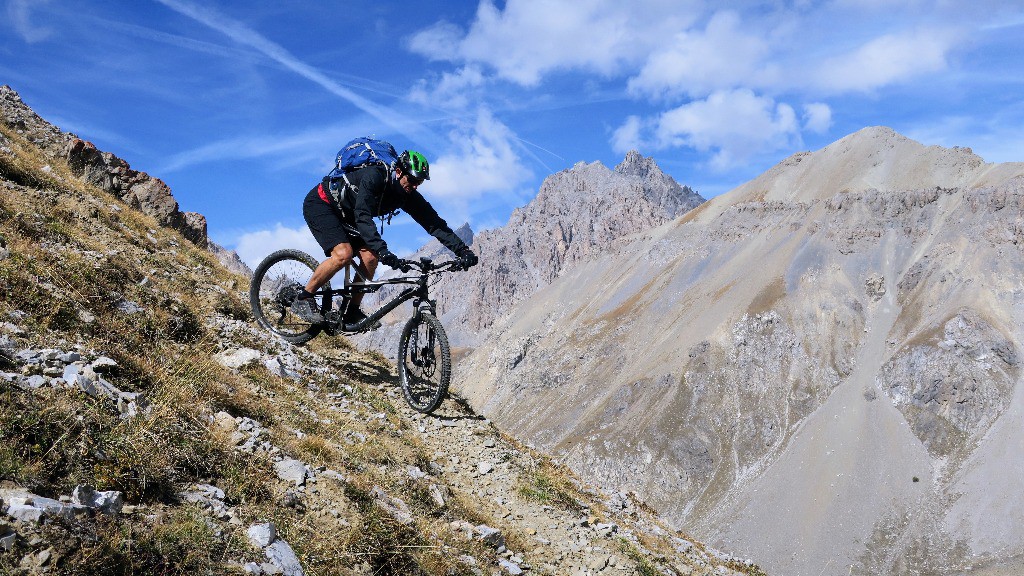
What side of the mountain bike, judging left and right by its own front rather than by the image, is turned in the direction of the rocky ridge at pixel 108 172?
back

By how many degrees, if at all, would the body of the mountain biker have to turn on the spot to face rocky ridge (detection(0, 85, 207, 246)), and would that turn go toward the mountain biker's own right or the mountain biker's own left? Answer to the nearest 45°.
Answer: approximately 180°

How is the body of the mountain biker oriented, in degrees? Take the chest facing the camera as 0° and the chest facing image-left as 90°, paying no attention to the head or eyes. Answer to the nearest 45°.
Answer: approximately 315°

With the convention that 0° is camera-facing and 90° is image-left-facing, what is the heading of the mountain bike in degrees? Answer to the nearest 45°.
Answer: approximately 315°
